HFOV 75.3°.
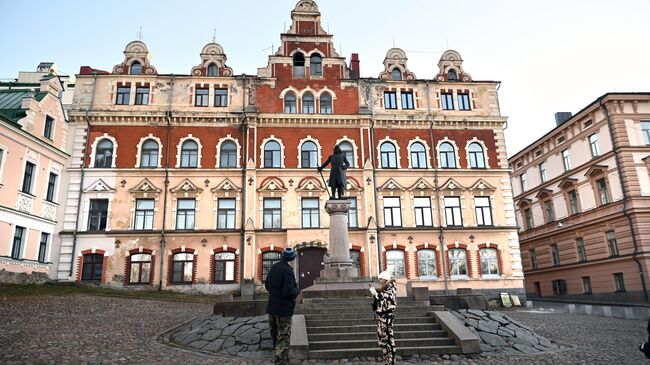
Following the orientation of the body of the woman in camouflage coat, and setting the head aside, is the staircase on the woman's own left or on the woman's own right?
on the woman's own right

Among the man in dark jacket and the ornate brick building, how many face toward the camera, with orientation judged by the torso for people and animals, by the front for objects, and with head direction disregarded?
1

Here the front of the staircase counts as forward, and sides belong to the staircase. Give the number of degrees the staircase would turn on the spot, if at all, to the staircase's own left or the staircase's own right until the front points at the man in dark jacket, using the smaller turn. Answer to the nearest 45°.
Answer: approximately 45° to the staircase's own right

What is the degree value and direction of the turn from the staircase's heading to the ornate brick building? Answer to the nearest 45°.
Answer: approximately 180°

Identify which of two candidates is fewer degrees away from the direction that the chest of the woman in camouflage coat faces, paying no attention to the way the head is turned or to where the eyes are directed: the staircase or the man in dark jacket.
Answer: the man in dark jacket

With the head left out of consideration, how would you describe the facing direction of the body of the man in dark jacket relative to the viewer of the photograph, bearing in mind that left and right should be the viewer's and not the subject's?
facing away from the viewer and to the right of the viewer

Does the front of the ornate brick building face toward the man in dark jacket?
yes

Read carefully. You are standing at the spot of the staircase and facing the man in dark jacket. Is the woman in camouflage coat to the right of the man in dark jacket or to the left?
left

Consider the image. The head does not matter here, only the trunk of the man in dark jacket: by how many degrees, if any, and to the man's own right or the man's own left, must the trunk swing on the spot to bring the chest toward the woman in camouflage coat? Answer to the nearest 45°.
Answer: approximately 45° to the man's own right
